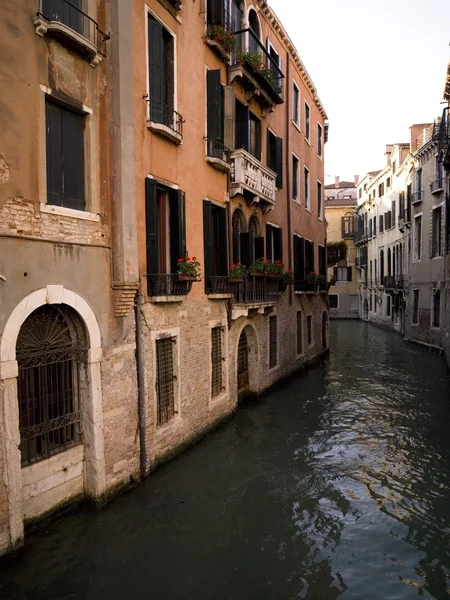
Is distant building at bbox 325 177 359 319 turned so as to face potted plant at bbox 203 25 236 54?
yes

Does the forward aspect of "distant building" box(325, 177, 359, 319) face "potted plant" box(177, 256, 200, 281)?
yes

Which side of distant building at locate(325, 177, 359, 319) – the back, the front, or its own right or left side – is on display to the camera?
front

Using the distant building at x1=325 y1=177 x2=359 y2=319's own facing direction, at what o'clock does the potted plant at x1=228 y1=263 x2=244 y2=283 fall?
The potted plant is roughly at 12 o'clock from the distant building.
